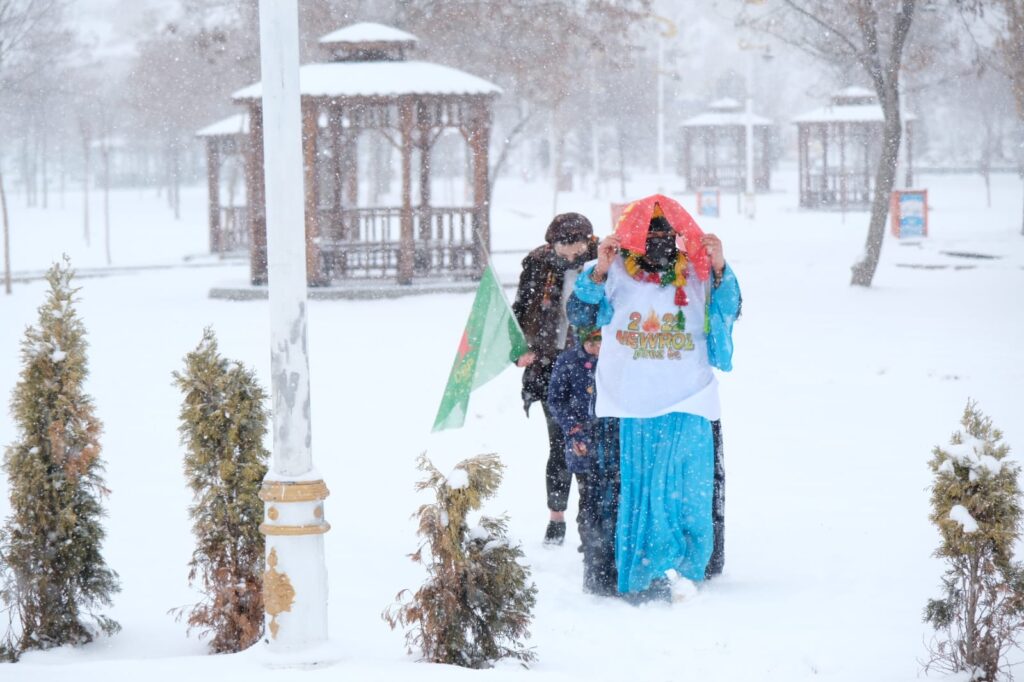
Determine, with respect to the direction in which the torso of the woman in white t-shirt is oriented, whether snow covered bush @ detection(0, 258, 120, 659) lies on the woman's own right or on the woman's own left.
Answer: on the woman's own right

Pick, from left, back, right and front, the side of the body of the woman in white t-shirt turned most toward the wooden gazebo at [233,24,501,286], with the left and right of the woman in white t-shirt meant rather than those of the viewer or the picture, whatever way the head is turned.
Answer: back

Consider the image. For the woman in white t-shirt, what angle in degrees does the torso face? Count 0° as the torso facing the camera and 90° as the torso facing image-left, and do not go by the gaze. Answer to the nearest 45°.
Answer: approximately 0°

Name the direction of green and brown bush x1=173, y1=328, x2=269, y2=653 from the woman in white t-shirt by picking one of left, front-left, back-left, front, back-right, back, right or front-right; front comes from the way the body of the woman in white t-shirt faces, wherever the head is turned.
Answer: front-right

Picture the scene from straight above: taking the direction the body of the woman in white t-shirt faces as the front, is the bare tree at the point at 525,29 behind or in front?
behind

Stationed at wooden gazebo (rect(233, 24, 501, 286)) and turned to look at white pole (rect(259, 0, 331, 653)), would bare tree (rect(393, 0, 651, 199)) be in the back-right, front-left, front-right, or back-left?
back-left

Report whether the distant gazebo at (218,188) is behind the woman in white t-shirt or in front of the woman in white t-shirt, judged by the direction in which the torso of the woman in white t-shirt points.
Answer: behind

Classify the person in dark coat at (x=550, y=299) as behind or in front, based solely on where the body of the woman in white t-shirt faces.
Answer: behind
